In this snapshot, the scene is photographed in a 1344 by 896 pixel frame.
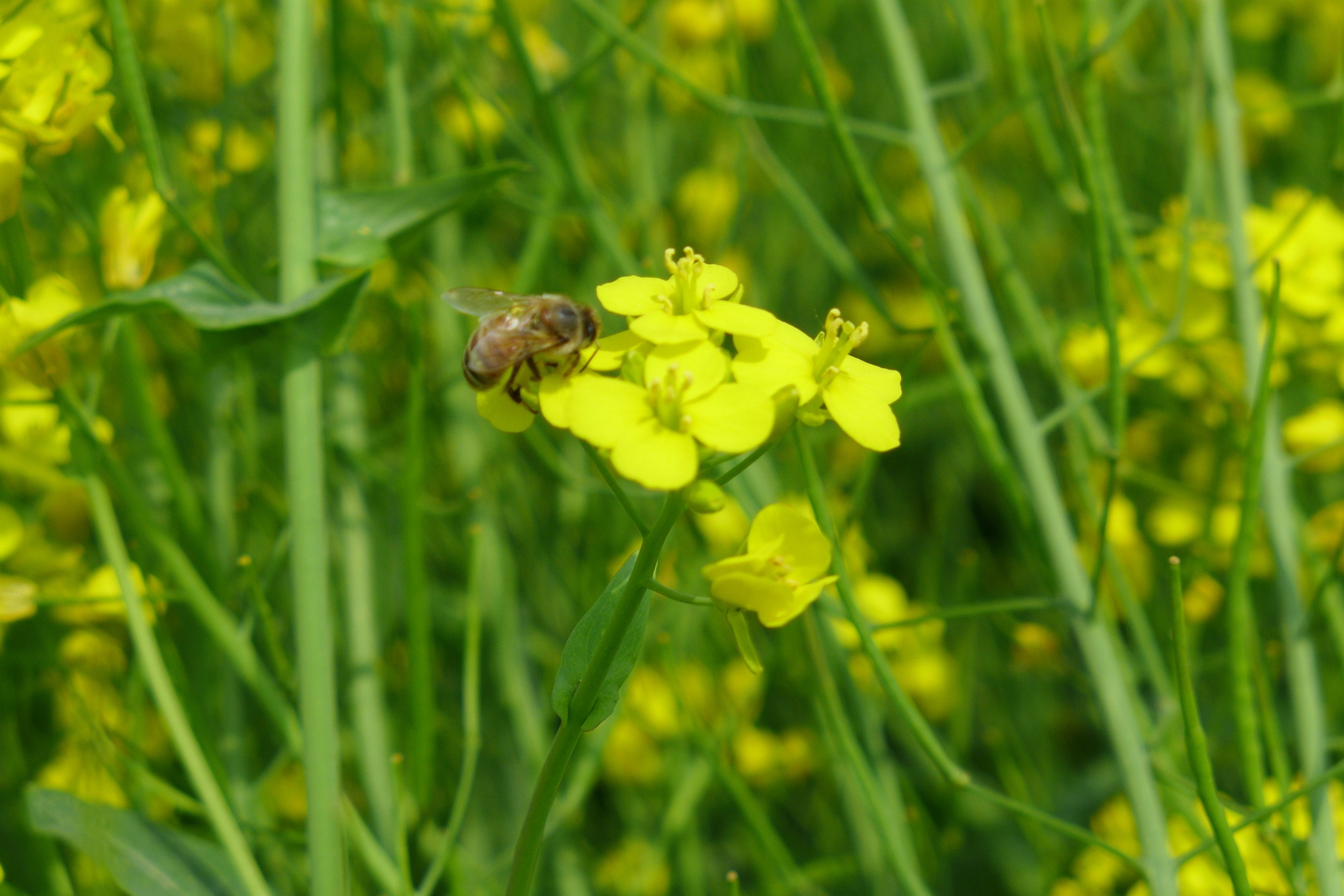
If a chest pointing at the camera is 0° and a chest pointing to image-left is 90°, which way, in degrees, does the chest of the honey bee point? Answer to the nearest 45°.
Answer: approximately 270°

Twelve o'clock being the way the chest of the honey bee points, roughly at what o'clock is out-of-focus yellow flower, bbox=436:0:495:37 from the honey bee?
The out-of-focus yellow flower is roughly at 9 o'clock from the honey bee.
